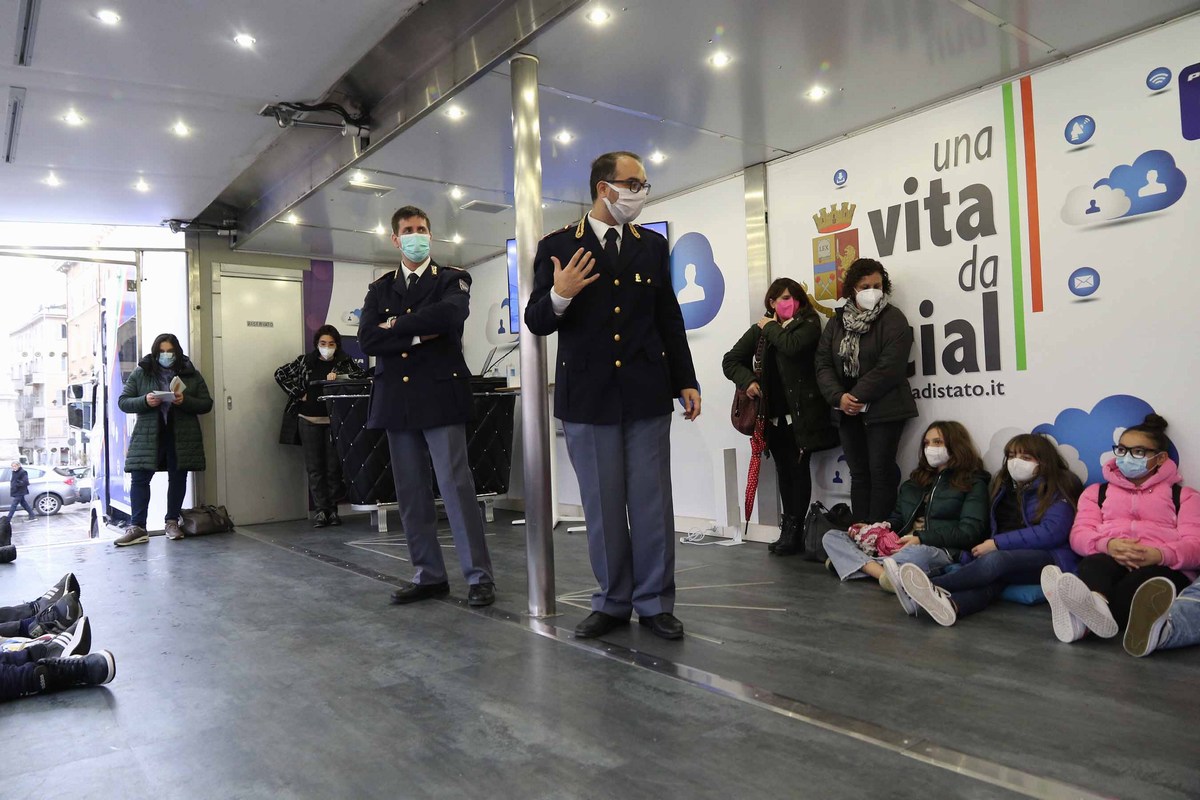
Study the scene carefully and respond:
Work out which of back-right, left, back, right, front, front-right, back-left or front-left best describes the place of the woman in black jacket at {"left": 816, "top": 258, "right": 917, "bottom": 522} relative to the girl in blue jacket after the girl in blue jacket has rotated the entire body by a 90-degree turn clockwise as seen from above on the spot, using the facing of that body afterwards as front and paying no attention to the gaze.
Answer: front

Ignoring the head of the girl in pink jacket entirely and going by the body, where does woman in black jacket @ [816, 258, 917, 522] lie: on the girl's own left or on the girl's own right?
on the girl's own right

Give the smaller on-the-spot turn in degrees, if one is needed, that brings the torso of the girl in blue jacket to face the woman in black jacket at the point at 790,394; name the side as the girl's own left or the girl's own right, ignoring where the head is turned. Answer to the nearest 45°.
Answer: approximately 90° to the girl's own right

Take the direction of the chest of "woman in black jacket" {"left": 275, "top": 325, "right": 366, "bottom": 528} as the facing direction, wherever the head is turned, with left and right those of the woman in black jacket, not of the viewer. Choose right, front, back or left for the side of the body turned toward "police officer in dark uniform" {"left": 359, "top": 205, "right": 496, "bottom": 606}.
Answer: front

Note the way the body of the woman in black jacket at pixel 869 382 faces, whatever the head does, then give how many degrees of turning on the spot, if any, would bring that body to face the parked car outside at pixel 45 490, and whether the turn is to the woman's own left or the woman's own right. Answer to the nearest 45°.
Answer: approximately 45° to the woman's own right

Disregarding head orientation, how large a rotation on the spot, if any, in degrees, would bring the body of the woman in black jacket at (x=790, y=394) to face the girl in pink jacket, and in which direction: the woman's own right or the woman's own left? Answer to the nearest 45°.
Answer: approximately 90° to the woman's own left

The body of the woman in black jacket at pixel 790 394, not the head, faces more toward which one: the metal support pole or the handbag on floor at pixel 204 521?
the metal support pole

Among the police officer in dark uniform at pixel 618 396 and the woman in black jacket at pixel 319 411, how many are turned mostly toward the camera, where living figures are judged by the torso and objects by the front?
2

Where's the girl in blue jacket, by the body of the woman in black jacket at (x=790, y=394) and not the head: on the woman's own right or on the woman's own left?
on the woman's own left

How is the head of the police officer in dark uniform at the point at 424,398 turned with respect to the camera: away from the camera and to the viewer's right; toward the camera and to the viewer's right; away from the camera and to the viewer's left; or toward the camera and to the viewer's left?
toward the camera and to the viewer's right
